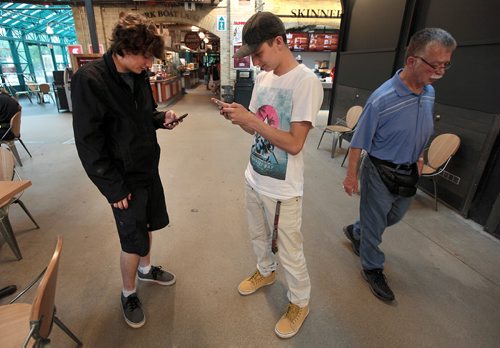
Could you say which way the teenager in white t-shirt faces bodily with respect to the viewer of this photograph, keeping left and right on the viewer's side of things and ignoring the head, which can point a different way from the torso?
facing the viewer and to the left of the viewer

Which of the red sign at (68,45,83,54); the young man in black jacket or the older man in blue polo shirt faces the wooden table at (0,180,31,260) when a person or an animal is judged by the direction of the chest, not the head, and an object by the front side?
the red sign

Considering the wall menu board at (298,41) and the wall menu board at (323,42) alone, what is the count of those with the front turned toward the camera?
2

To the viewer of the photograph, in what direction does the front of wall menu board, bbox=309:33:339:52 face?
facing the viewer

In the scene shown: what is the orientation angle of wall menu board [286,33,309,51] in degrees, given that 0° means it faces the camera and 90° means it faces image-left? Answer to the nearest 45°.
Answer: approximately 0°

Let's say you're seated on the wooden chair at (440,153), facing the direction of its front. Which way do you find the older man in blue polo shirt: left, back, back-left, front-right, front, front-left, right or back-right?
front-left

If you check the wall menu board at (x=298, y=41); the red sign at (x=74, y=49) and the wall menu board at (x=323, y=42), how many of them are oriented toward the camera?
3

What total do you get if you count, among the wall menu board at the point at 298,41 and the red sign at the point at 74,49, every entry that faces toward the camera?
2

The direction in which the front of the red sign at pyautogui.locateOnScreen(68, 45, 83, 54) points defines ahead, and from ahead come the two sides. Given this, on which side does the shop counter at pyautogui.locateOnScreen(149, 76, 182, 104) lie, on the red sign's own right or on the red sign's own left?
on the red sign's own left

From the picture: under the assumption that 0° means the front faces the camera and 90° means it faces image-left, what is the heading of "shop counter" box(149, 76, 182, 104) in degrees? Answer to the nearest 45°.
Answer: approximately 315°

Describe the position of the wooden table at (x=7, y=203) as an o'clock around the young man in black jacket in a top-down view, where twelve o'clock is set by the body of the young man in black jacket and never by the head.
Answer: The wooden table is roughly at 6 o'clock from the young man in black jacket.

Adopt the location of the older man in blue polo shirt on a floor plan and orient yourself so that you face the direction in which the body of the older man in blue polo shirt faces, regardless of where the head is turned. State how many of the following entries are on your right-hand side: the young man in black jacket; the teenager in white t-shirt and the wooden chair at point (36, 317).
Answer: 3

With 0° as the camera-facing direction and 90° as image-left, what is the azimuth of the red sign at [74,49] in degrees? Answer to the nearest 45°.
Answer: approximately 0°

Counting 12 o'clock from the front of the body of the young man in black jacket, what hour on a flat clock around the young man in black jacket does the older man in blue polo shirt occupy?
The older man in blue polo shirt is roughly at 11 o'clock from the young man in black jacket.

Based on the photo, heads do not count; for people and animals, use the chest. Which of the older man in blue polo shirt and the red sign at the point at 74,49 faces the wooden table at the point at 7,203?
the red sign

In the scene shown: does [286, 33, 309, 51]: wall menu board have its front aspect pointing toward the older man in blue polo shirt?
yes

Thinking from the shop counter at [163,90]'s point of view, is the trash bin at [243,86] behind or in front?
in front
